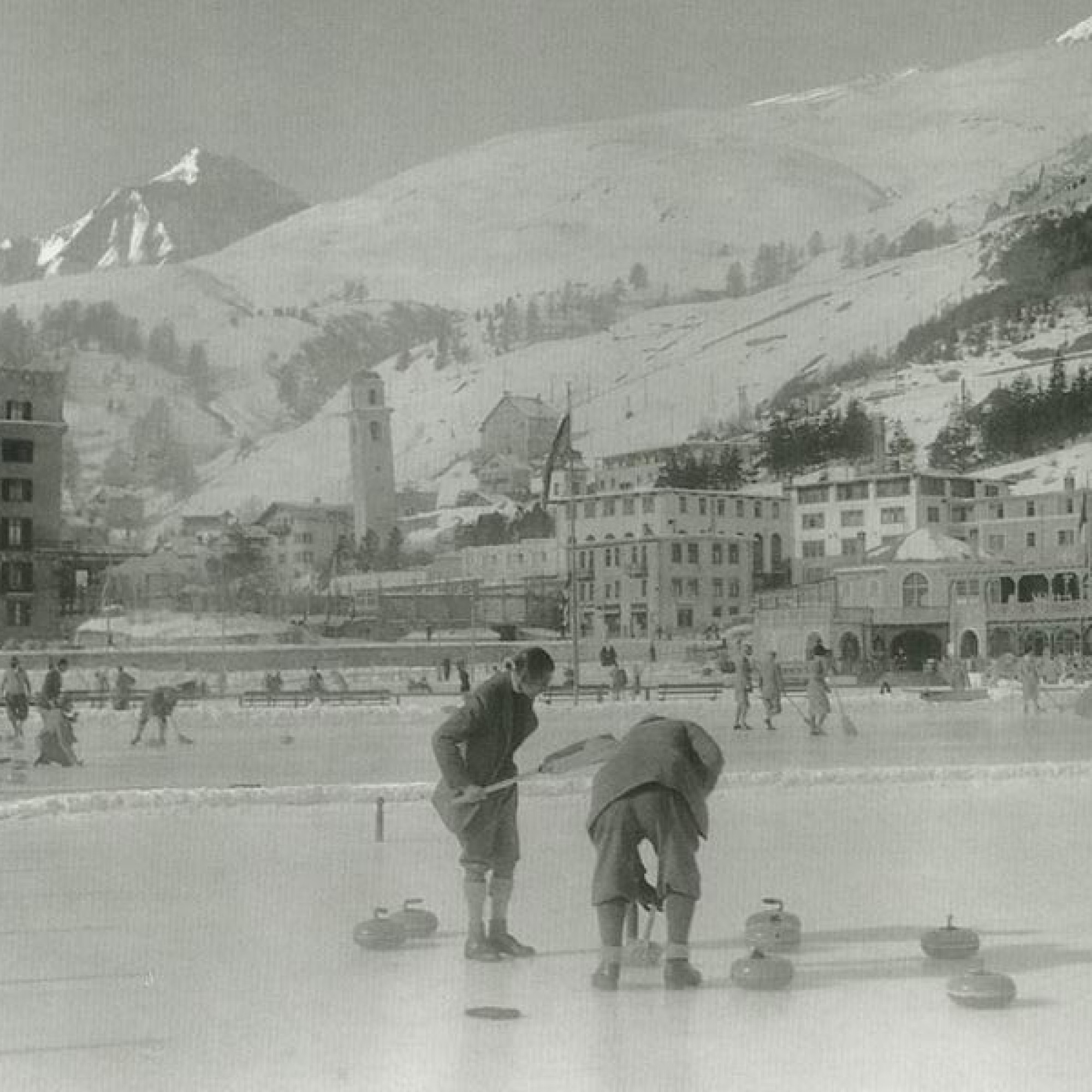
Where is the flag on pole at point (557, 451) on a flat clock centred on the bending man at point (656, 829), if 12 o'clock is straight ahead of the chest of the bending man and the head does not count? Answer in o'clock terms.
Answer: The flag on pole is roughly at 12 o'clock from the bending man.

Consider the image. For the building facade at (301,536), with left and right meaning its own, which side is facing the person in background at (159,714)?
front

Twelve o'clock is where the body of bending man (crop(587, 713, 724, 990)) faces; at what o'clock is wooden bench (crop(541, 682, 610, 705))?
The wooden bench is roughly at 12 o'clock from the bending man.

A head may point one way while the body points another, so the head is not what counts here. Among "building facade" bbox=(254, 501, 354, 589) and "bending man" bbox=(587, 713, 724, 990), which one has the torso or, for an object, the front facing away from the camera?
the bending man

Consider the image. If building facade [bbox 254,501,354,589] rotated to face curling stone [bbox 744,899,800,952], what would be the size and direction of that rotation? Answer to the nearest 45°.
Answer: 0° — it already faces it

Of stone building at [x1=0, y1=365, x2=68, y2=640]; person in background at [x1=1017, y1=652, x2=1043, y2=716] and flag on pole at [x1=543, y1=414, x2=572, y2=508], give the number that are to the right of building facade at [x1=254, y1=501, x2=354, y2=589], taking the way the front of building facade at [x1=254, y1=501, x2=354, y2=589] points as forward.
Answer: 1

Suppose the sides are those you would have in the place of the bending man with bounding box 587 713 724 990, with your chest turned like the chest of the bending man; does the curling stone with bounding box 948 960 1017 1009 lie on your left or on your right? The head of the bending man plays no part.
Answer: on your right

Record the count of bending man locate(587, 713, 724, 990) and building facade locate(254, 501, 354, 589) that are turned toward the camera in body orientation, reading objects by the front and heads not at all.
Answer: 1

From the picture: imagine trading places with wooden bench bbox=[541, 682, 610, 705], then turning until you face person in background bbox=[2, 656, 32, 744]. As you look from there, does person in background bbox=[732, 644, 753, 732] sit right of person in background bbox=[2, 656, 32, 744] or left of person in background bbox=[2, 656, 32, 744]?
left

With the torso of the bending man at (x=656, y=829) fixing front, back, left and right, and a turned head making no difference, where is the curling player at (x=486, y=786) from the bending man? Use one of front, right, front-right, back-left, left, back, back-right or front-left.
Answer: front-left

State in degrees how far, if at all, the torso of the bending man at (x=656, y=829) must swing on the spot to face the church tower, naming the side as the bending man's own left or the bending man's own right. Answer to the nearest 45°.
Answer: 0° — they already face it

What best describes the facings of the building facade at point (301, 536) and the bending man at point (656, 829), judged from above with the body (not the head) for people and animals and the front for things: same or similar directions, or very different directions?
very different directions

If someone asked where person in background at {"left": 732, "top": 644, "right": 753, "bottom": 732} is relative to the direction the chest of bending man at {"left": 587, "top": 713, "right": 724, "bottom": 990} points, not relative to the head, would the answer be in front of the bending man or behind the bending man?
in front

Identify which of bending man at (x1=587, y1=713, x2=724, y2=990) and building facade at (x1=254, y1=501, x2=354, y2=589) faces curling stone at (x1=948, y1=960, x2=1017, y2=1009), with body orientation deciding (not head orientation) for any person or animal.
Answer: the building facade

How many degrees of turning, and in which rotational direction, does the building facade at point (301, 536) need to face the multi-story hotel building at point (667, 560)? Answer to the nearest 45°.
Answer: approximately 45° to its left

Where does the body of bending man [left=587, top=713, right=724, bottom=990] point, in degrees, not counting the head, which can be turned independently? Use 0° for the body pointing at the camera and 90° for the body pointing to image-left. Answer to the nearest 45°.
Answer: approximately 180°

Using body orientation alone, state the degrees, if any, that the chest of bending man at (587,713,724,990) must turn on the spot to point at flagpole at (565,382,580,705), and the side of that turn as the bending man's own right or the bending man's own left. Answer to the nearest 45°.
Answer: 0° — they already face it

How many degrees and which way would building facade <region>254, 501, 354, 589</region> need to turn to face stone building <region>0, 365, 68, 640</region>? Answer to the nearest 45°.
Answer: approximately 90° to its right
